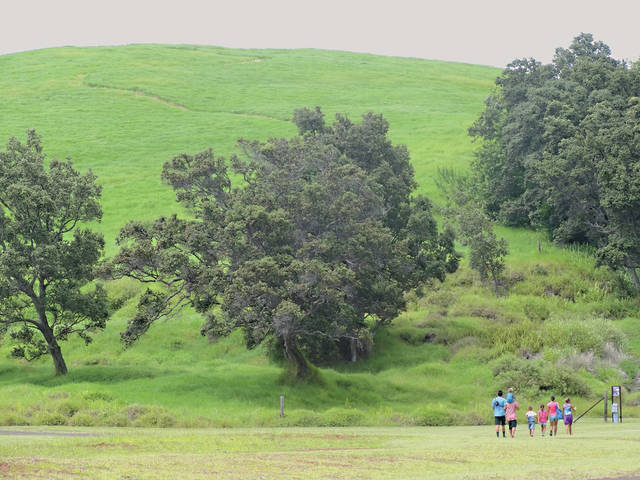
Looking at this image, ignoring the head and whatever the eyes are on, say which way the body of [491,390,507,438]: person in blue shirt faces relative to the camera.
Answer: away from the camera

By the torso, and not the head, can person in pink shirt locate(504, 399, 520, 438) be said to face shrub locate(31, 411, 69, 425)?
no

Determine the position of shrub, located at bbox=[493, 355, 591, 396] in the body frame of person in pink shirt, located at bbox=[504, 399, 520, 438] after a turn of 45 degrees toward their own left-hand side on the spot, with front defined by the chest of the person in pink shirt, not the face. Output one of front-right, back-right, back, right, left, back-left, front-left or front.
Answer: front-right

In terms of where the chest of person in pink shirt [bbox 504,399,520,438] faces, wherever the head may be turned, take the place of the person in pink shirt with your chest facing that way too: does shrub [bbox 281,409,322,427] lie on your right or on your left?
on your left

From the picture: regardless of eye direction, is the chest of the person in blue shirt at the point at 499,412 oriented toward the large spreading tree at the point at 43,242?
no

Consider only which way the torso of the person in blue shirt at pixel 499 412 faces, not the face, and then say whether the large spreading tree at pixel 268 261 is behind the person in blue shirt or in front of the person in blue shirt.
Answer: in front

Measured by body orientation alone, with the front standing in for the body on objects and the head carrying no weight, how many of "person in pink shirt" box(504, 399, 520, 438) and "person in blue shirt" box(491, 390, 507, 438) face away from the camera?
2

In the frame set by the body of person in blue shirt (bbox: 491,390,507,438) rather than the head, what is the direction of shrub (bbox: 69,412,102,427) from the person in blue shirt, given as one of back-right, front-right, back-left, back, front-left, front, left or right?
left

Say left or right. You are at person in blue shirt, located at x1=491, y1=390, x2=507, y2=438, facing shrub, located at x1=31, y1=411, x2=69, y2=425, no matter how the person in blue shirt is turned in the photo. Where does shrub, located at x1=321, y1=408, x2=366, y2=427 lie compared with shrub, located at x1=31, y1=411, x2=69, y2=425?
right

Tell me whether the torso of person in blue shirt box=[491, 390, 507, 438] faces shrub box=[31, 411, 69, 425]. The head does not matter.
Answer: no

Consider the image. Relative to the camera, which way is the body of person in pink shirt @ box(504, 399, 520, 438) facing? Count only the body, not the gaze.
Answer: away from the camera

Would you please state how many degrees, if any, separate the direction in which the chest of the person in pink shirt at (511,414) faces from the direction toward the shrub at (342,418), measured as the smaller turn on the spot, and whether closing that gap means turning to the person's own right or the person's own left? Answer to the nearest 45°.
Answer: approximately 45° to the person's own left

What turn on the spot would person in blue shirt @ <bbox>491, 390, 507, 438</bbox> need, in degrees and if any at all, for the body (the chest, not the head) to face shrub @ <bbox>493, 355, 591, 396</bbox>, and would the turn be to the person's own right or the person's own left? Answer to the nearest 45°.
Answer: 0° — they already face it

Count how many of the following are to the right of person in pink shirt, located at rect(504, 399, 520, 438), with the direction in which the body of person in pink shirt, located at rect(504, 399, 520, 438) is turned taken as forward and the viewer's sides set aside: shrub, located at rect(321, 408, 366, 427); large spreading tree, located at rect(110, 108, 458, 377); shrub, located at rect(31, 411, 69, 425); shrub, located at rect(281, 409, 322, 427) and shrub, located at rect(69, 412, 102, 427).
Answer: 0

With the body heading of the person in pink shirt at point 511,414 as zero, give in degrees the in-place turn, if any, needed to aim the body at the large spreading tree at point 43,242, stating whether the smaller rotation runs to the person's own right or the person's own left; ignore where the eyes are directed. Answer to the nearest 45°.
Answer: approximately 45° to the person's own left

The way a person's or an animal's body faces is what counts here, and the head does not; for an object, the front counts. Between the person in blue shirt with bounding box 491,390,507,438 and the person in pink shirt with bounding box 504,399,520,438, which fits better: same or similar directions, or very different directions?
same or similar directions
